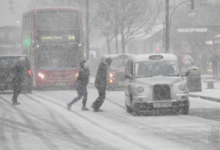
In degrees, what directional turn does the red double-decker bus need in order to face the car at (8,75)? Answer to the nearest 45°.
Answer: approximately 45° to its right

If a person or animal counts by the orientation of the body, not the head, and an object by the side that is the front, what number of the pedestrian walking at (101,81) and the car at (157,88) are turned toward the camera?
1

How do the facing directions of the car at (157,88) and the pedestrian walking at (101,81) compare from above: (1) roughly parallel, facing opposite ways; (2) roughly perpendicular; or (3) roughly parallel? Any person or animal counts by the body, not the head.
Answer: roughly perpendicular

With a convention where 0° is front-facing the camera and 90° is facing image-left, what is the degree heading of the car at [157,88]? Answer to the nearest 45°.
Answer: approximately 0°

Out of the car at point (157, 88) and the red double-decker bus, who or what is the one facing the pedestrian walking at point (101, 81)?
the red double-decker bus

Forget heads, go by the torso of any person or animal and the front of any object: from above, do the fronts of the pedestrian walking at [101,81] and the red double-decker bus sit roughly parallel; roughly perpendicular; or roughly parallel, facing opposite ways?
roughly perpendicular
